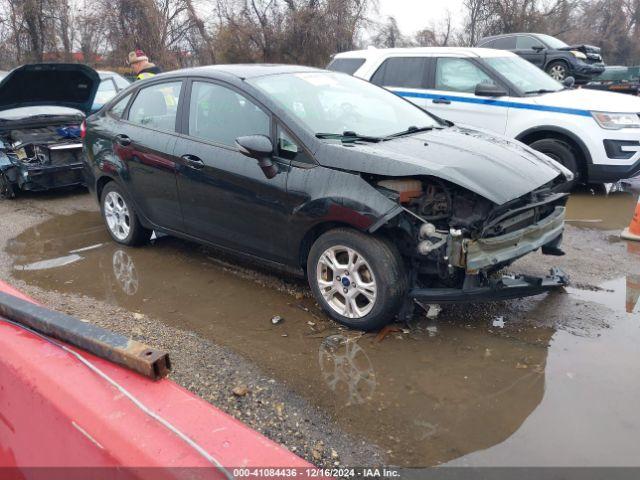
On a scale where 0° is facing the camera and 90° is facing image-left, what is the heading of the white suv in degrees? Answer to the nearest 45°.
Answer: approximately 315°

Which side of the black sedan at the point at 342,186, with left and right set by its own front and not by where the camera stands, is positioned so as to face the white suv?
left

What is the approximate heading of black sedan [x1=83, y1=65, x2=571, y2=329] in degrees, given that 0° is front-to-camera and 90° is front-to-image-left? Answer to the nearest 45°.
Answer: approximately 315°

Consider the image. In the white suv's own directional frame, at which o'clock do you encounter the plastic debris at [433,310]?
The plastic debris is roughly at 2 o'clock from the white suv.
